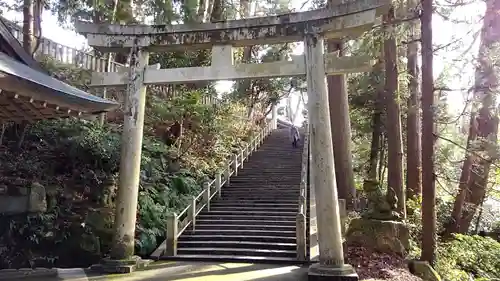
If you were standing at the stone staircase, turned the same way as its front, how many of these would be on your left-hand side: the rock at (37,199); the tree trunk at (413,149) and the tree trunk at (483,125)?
2

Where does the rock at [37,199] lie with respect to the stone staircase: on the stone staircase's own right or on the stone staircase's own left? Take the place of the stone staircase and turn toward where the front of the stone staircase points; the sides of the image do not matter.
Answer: on the stone staircase's own right

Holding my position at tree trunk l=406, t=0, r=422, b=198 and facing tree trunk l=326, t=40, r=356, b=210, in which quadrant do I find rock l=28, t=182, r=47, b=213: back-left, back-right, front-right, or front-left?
front-right

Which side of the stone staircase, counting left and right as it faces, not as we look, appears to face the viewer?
front

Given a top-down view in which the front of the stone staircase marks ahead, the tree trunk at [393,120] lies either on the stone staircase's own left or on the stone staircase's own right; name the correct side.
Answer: on the stone staircase's own left

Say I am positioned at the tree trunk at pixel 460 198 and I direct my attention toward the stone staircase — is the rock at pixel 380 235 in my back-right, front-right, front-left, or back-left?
front-left

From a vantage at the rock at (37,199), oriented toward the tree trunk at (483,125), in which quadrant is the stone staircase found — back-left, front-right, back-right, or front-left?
front-left

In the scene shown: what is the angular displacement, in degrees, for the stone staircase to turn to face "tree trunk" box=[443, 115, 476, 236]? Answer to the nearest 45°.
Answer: approximately 90° to its left

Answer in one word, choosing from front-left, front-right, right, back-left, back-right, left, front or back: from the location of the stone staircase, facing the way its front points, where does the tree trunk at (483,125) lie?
left

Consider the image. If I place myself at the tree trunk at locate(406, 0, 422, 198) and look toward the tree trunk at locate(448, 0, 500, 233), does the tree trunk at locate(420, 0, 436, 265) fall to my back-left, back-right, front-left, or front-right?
front-right

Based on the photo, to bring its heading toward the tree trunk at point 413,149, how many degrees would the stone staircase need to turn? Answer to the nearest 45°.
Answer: approximately 90° to its left
